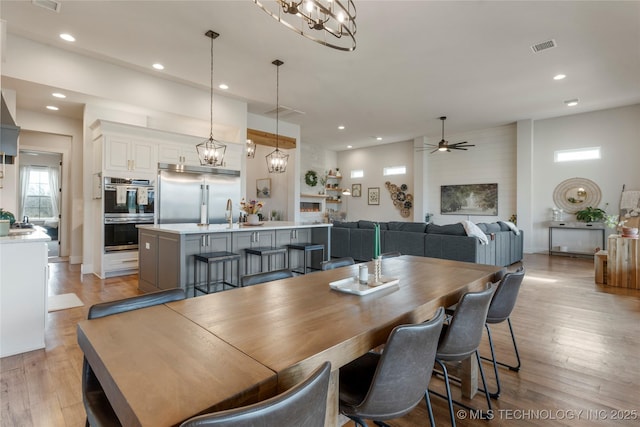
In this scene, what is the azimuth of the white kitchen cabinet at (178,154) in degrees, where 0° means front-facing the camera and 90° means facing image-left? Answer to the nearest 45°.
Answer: approximately 0°

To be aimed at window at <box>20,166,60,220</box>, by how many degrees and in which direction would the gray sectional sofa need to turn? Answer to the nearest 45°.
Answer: approximately 135° to its left

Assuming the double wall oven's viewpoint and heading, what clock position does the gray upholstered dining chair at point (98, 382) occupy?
The gray upholstered dining chair is roughly at 12 o'clock from the double wall oven.

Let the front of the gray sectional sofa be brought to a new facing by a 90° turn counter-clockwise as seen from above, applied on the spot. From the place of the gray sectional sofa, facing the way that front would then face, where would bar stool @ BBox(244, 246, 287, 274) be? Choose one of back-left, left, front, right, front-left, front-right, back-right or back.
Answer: left

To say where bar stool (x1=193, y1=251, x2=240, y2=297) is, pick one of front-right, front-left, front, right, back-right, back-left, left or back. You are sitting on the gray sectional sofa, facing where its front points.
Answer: back

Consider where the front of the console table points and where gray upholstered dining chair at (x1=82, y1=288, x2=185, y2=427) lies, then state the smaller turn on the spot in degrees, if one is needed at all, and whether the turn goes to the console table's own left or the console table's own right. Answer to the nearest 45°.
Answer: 0° — it already faces it

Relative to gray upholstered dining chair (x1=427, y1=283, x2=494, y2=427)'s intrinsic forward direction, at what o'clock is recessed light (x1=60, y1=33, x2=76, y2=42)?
The recessed light is roughly at 11 o'clock from the gray upholstered dining chair.

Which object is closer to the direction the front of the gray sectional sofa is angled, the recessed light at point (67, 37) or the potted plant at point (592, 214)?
the potted plant

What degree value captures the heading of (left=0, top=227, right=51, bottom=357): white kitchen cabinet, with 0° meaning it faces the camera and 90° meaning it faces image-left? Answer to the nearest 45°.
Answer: approximately 270°

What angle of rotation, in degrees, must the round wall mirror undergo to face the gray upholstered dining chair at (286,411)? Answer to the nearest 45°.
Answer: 0° — it already faces it
